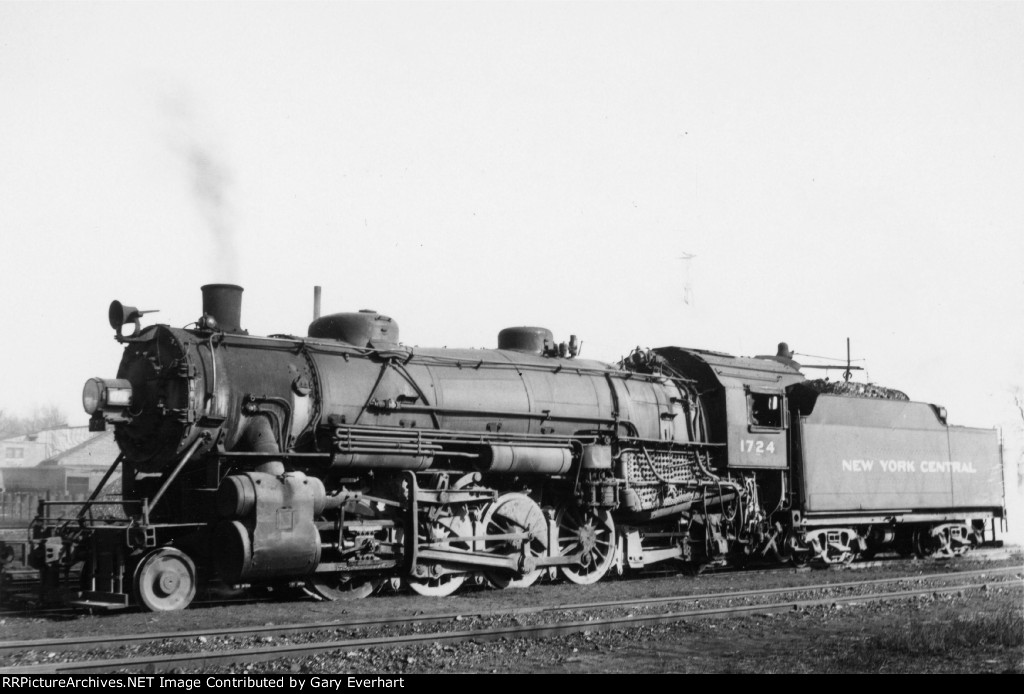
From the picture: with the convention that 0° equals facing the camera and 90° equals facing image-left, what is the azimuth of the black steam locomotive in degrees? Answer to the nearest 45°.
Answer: approximately 45°
